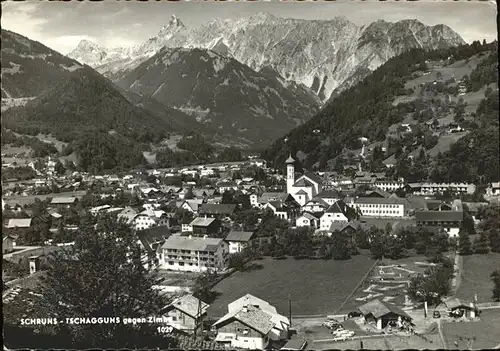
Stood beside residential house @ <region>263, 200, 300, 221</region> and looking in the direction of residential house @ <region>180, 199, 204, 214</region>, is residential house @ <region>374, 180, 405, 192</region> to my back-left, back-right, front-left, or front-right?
back-right

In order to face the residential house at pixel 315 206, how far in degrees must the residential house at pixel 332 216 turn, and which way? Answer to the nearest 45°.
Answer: approximately 180°

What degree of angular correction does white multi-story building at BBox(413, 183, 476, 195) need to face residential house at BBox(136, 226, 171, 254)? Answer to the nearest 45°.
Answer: approximately 45° to its right

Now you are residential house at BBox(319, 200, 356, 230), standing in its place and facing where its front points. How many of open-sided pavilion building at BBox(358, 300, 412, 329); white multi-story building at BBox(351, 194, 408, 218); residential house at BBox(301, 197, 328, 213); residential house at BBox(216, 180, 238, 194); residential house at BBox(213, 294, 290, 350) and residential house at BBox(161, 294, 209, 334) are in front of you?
3

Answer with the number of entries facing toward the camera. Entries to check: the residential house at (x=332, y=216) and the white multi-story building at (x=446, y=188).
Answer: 2

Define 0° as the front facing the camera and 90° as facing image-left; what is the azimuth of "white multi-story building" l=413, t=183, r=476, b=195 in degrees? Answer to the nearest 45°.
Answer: approximately 0°

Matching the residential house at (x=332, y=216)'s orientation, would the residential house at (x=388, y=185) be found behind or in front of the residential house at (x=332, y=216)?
behind

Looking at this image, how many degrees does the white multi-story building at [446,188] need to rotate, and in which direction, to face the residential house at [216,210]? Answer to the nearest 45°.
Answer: approximately 45° to its right

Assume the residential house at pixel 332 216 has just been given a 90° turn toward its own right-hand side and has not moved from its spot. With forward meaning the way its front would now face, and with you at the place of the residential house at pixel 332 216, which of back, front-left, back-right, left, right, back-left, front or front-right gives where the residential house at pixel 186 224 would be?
front
